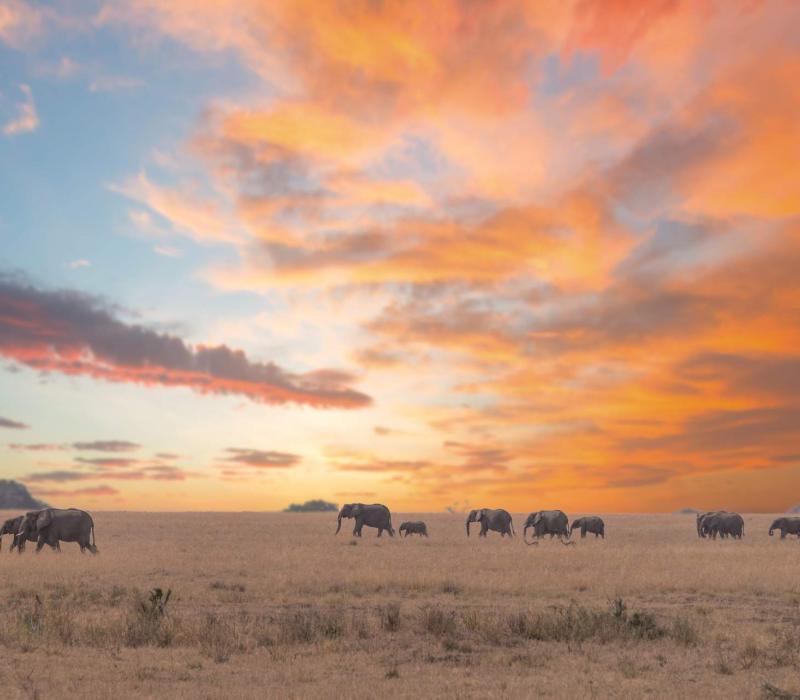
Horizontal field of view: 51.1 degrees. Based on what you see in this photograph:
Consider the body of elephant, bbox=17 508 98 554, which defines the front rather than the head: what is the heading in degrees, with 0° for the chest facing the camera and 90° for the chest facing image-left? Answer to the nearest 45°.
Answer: approximately 90°

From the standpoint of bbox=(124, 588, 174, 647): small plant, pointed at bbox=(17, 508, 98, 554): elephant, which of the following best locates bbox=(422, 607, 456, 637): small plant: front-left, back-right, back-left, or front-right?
back-right

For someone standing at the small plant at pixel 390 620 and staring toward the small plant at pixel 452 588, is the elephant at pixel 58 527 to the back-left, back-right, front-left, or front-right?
front-left

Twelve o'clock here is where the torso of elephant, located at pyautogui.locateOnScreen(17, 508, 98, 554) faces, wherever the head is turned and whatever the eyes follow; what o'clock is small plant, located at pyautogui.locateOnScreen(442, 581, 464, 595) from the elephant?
The small plant is roughly at 8 o'clock from the elephant.

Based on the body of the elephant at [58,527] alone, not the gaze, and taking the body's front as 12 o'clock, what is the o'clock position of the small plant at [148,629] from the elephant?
The small plant is roughly at 9 o'clock from the elephant.

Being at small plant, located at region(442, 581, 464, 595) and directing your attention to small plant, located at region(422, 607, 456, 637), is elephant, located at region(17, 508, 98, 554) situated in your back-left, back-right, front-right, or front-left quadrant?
back-right

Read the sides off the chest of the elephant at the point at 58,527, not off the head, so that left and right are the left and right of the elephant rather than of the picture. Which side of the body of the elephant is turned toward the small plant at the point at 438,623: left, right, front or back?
left

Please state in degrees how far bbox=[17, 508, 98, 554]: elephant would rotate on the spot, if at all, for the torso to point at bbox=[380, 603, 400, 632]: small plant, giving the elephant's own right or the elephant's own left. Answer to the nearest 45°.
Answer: approximately 90° to the elephant's own left

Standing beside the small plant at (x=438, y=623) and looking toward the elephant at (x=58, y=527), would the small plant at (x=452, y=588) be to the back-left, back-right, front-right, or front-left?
front-right

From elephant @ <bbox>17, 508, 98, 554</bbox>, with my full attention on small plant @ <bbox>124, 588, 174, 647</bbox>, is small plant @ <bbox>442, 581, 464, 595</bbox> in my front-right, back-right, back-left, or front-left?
front-left
